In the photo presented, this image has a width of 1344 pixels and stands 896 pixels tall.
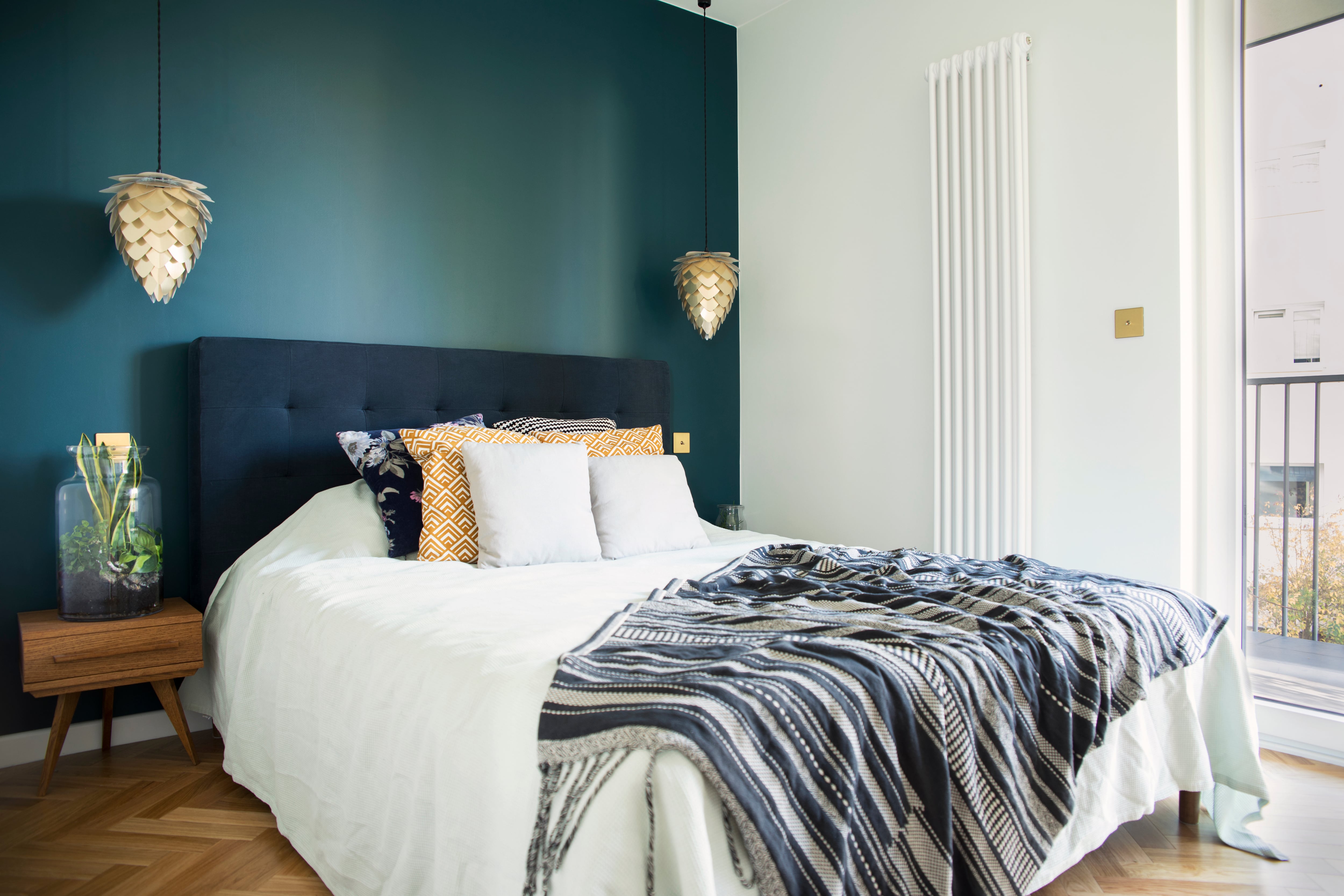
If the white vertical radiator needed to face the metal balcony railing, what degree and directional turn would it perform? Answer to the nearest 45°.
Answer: approximately 135° to its left

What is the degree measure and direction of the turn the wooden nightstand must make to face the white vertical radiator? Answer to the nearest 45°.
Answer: approximately 90° to its left

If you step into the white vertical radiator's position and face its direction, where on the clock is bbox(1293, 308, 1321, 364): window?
The window is roughly at 6 o'clock from the white vertical radiator.

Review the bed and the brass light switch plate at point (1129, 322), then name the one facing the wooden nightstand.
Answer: the brass light switch plate

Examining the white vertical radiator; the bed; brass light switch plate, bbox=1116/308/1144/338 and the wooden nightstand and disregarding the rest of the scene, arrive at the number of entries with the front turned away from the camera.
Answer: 0

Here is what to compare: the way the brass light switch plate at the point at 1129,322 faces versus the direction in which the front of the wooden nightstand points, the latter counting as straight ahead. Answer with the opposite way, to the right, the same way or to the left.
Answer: to the right

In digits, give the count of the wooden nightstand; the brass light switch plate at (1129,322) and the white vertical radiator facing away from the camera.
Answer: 0

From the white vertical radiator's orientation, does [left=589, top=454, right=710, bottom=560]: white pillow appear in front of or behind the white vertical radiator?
in front

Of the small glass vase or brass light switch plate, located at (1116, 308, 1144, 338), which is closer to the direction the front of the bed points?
the brass light switch plate

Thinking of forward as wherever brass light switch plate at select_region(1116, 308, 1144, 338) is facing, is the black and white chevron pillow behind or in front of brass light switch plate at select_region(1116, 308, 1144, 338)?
in front

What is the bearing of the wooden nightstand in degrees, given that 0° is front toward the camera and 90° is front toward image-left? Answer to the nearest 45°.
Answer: approximately 0°

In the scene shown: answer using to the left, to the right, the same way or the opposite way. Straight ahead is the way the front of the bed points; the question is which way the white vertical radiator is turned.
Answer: to the right

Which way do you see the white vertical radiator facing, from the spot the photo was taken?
facing the viewer and to the left of the viewer

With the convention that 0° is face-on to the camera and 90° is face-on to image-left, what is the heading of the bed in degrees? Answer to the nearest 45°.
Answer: approximately 315°

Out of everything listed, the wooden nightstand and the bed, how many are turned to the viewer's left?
0

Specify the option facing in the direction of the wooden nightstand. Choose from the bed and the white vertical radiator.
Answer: the white vertical radiator

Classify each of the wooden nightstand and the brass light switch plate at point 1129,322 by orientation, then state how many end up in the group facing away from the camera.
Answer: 0
